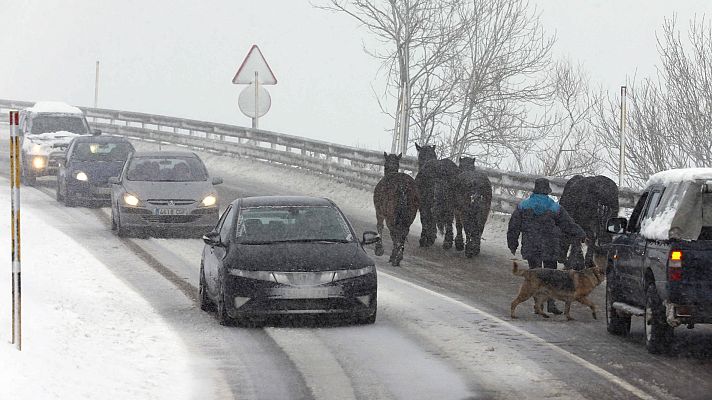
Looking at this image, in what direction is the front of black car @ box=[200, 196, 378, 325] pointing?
toward the camera

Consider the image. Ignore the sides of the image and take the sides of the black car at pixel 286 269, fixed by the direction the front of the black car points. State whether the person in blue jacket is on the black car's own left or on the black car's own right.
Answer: on the black car's own left

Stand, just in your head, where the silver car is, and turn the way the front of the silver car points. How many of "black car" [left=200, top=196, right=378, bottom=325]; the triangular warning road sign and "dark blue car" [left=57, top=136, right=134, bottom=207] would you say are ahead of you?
1

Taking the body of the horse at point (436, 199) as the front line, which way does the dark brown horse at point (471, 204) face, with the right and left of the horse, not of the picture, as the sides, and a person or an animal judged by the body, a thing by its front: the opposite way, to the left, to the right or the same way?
the same way

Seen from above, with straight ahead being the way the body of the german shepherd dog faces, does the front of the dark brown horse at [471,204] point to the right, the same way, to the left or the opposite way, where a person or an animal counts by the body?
to the left

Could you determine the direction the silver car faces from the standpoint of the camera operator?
facing the viewer

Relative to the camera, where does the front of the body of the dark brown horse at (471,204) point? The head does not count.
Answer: away from the camera

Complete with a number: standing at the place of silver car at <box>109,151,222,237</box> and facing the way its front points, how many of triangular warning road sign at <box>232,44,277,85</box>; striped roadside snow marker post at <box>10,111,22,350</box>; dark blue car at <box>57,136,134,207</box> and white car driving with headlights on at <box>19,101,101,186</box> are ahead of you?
1

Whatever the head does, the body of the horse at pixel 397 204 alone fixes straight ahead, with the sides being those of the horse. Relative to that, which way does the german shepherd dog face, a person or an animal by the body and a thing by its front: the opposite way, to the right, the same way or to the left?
to the right
